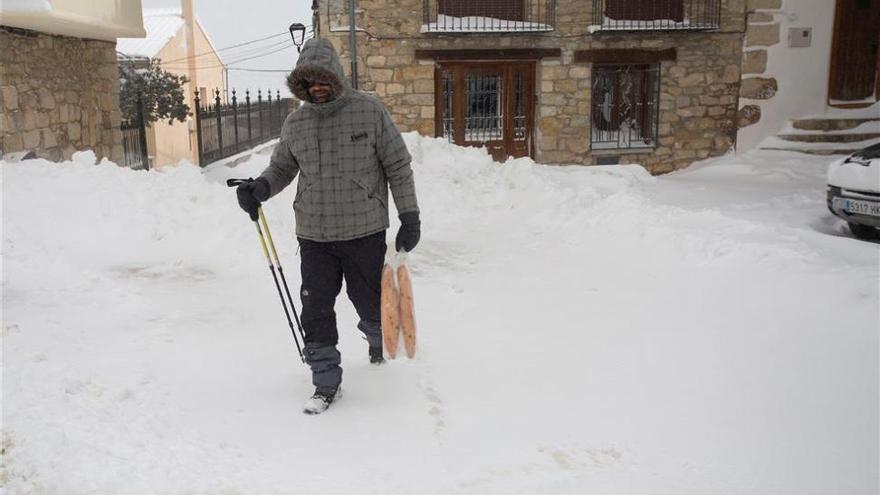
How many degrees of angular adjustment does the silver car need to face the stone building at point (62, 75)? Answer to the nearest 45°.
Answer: approximately 45° to its right

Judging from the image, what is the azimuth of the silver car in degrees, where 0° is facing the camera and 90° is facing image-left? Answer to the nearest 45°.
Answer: approximately 45°

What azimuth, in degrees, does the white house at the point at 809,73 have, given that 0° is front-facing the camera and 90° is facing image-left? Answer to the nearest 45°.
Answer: approximately 0°

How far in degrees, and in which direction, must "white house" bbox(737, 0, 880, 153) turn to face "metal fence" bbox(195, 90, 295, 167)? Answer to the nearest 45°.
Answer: approximately 90° to its right

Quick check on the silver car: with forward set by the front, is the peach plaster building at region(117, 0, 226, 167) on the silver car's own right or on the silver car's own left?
on the silver car's own right

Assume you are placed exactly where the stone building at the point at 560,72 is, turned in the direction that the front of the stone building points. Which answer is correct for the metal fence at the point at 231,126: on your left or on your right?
on your right

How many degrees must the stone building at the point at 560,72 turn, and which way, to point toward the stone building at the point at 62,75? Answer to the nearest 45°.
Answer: approximately 45° to its right

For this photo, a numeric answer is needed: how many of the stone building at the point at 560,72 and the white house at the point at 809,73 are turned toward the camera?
2
